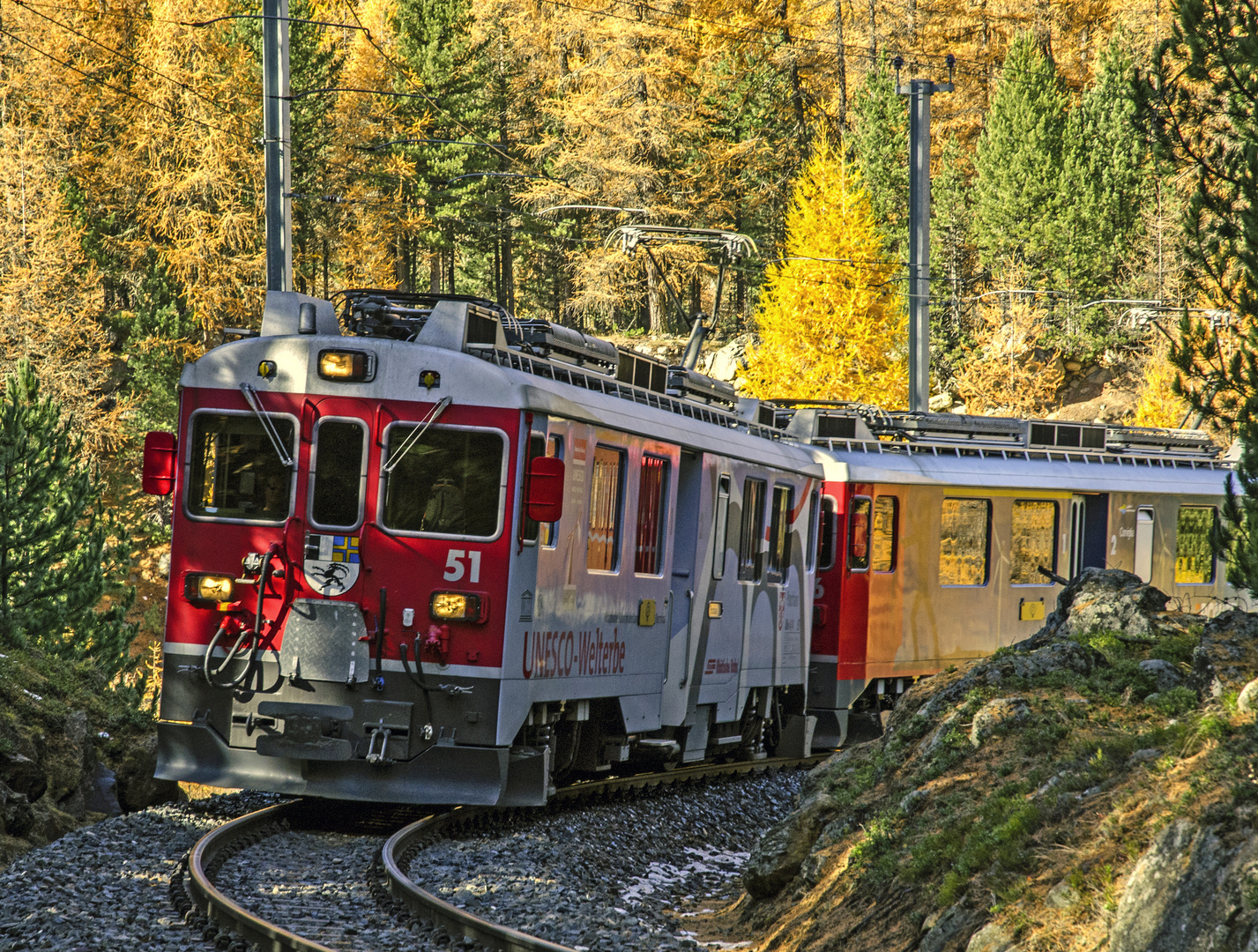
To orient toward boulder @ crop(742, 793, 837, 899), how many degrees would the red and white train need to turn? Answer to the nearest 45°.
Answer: approximately 90° to its left

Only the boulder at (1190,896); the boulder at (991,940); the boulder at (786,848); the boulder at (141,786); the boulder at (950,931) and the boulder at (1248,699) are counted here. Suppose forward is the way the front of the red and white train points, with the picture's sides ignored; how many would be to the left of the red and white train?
5

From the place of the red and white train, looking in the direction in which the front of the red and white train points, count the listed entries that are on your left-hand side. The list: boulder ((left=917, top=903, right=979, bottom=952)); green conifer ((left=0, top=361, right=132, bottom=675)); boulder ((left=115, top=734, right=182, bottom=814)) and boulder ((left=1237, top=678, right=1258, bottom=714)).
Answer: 2

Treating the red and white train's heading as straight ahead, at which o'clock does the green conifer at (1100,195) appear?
The green conifer is roughly at 5 o'clock from the red and white train.

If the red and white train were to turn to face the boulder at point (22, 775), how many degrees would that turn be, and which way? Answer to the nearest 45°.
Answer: approximately 45° to its right

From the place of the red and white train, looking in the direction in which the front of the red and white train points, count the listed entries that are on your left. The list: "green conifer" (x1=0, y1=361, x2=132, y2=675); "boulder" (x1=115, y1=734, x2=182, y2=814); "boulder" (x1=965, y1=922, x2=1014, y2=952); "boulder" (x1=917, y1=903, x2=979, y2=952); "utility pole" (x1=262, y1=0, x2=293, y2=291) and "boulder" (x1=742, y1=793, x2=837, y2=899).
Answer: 3

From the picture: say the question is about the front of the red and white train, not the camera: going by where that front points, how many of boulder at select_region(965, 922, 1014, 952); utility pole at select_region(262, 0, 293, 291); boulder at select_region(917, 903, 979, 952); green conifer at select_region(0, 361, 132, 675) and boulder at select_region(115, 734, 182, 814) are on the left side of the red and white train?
2

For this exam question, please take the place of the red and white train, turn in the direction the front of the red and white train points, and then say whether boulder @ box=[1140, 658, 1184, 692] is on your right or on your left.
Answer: on your left

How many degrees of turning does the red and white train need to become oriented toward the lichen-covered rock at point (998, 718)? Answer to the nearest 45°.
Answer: approximately 90° to its left

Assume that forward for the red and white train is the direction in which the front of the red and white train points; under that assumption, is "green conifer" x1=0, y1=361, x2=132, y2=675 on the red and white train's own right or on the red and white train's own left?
on the red and white train's own right

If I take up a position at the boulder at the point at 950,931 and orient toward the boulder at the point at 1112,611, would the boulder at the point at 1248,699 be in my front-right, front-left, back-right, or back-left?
front-right

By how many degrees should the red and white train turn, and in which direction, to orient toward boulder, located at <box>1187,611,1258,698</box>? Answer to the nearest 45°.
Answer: approximately 90° to its left

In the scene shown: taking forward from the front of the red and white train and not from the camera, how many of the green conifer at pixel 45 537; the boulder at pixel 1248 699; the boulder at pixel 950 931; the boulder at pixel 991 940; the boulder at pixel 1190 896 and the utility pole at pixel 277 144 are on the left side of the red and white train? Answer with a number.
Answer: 4

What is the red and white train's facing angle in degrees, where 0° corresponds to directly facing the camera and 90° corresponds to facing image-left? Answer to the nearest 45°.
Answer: approximately 45°

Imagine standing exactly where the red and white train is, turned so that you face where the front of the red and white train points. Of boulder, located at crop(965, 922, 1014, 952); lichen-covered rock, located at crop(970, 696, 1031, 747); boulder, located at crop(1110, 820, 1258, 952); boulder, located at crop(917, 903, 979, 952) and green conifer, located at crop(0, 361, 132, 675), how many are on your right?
1
